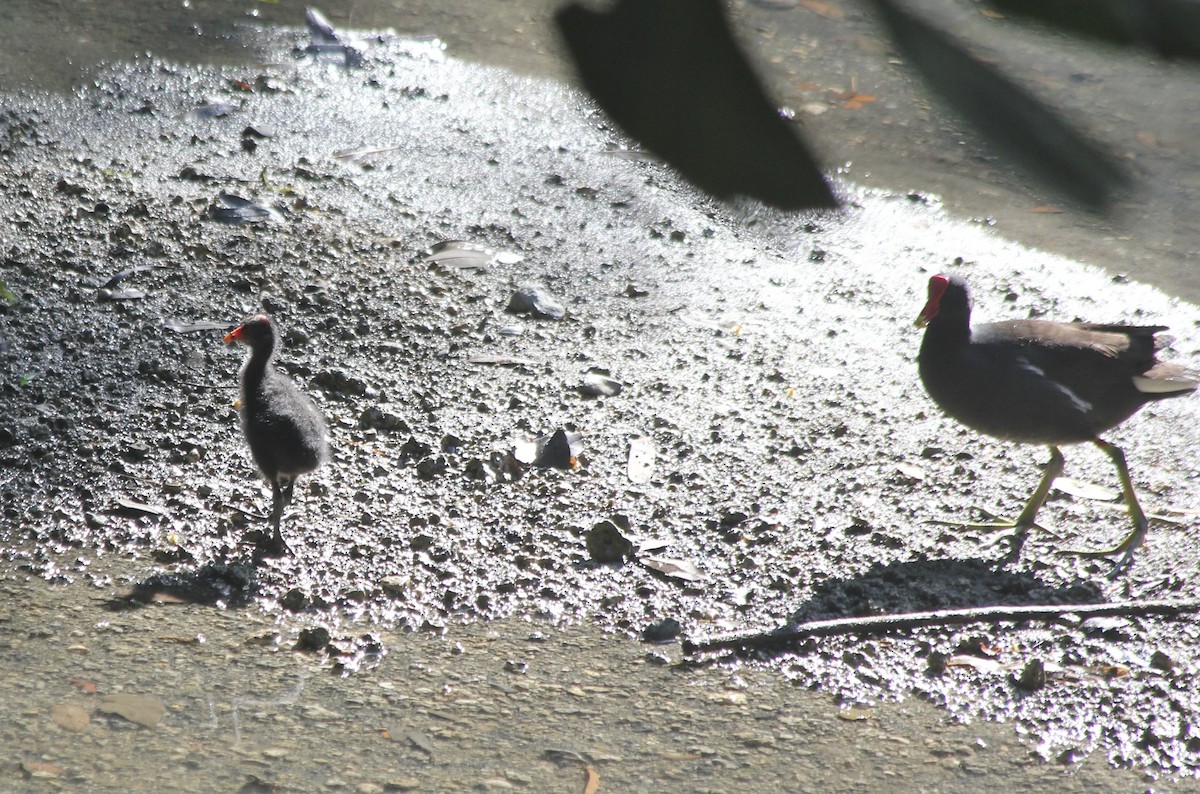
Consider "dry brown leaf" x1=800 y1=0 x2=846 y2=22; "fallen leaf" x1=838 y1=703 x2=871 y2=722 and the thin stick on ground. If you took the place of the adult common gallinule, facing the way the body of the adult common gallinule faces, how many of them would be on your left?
2

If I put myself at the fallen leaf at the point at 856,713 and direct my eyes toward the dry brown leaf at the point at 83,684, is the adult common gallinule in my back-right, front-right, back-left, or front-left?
back-right

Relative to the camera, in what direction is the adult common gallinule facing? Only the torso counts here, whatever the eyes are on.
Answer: to the viewer's left

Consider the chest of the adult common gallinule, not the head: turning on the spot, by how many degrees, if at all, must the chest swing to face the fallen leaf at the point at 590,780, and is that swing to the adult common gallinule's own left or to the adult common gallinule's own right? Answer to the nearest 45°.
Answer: approximately 90° to the adult common gallinule's own left

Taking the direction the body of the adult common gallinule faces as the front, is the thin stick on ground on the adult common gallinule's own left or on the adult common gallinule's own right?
on the adult common gallinule's own left

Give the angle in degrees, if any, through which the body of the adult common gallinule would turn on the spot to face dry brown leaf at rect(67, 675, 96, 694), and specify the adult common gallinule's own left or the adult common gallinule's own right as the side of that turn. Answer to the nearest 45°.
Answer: approximately 45° to the adult common gallinule's own left

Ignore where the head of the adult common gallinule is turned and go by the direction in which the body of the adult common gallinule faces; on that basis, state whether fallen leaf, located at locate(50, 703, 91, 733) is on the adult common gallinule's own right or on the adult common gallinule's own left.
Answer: on the adult common gallinule's own left

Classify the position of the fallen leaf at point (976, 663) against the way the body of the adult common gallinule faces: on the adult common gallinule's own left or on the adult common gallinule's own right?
on the adult common gallinule's own left

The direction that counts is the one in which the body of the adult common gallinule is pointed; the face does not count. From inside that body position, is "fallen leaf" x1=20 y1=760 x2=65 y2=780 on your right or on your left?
on your left

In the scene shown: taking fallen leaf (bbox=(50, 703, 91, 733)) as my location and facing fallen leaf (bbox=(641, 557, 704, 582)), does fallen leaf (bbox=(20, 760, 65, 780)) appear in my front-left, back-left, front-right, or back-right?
back-right

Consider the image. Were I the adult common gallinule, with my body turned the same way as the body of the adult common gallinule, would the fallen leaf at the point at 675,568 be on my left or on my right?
on my left
